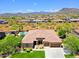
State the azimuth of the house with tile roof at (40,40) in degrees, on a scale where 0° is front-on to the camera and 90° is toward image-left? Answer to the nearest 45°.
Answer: approximately 0°
